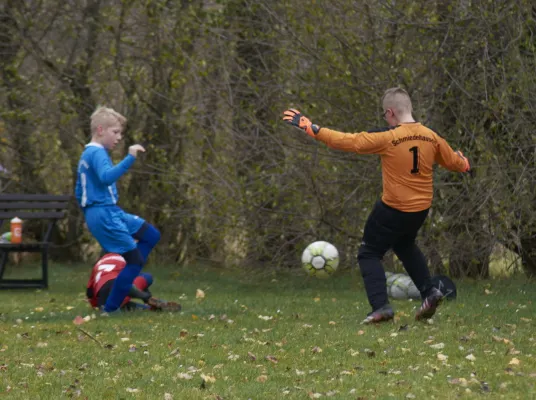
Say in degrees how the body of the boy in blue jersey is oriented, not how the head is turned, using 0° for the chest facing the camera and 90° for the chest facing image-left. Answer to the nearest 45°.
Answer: approximately 270°

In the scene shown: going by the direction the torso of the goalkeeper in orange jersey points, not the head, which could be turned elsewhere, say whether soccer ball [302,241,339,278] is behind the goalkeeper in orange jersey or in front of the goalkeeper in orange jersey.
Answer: in front

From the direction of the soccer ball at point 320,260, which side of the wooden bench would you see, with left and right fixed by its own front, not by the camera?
left

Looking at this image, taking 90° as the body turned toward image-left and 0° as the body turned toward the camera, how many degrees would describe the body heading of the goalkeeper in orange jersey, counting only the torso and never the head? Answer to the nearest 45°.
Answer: approximately 135°

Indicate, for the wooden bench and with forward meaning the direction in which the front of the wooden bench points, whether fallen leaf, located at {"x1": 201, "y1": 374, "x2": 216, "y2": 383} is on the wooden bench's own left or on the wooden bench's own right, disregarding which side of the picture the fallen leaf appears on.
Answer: on the wooden bench's own left

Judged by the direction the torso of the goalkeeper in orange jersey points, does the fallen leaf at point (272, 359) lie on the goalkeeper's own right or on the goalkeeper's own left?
on the goalkeeper's own left

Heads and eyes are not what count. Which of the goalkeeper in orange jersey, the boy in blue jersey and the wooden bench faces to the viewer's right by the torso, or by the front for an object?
the boy in blue jersey

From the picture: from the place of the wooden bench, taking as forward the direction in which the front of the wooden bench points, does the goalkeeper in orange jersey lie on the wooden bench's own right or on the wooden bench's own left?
on the wooden bench's own left

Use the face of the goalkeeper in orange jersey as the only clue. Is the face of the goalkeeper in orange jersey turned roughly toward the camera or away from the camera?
away from the camera

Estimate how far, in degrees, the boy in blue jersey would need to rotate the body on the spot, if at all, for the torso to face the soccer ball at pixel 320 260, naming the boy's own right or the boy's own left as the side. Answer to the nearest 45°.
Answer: approximately 45° to the boy's own left

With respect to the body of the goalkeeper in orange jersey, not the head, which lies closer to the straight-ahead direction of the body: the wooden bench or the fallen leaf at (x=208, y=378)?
the wooden bench

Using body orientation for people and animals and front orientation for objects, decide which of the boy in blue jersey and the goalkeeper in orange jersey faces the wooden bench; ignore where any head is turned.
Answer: the goalkeeper in orange jersey
